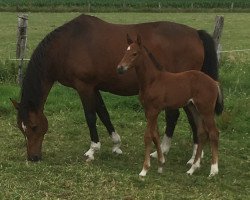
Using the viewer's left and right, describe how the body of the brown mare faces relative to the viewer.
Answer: facing to the left of the viewer

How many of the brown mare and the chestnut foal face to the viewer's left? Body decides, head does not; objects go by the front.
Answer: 2

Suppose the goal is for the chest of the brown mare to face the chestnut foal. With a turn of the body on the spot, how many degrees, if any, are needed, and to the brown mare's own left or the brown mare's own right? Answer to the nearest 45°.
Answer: approximately 135° to the brown mare's own left

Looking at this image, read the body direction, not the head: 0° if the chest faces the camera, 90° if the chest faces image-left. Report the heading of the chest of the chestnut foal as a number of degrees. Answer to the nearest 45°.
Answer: approximately 90°
